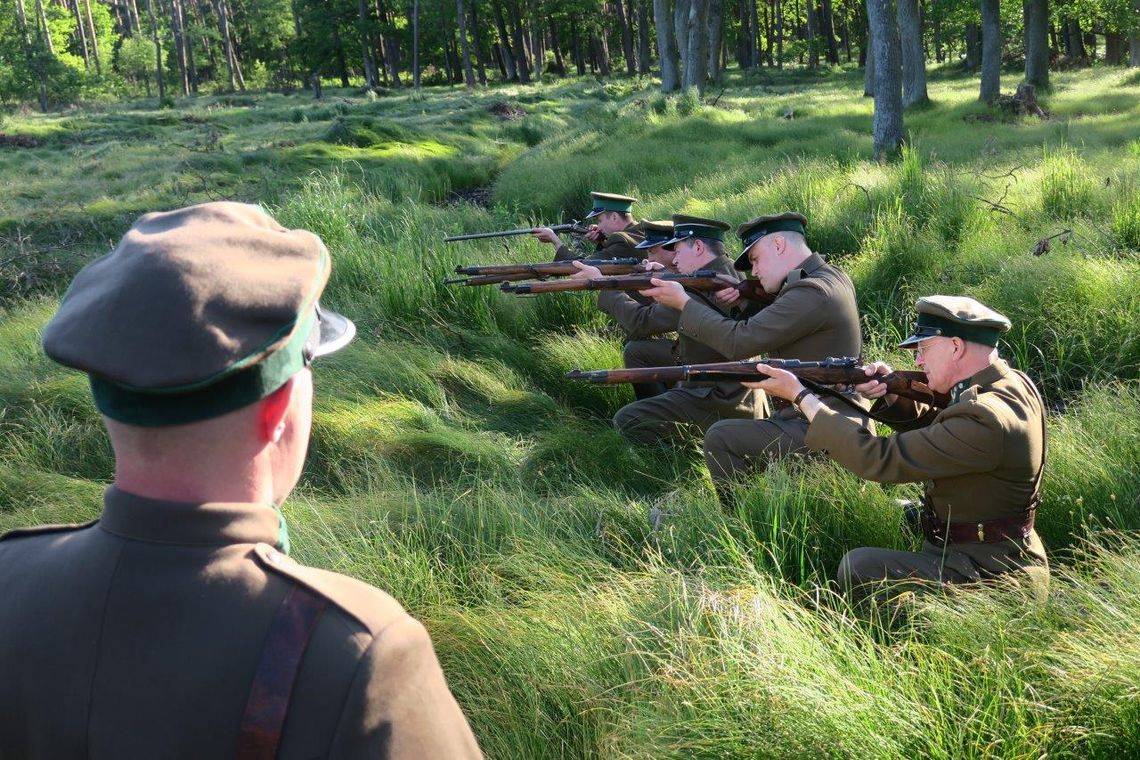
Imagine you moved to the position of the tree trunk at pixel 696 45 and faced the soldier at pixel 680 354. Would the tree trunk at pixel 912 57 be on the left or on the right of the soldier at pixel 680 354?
left

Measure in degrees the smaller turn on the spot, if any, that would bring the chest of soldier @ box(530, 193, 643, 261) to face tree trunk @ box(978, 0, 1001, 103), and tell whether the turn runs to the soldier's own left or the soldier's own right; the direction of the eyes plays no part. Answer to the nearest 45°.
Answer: approximately 135° to the soldier's own right

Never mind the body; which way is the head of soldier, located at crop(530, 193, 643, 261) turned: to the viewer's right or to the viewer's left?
to the viewer's left

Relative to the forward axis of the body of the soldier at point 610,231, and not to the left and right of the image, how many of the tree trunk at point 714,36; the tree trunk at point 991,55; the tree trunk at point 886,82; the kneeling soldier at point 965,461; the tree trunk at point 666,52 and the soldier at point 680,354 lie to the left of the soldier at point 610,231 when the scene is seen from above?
2

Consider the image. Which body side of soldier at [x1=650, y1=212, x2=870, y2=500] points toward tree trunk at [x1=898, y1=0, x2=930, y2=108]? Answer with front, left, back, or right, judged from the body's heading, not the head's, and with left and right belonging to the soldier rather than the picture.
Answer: right

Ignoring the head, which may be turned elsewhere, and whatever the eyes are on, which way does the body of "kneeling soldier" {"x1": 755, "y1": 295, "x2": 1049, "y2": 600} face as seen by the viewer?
to the viewer's left

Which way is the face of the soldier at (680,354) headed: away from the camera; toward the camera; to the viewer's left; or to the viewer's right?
to the viewer's left

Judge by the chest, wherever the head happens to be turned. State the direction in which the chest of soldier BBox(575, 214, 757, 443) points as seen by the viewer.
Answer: to the viewer's left

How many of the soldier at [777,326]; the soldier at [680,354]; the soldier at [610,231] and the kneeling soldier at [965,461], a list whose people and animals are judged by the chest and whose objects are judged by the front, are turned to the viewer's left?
4

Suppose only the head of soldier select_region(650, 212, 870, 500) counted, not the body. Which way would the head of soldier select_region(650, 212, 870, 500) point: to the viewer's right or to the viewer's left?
to the viewer's left

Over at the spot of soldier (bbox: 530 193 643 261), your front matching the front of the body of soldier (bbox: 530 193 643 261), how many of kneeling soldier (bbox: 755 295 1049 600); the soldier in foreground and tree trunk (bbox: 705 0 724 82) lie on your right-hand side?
1

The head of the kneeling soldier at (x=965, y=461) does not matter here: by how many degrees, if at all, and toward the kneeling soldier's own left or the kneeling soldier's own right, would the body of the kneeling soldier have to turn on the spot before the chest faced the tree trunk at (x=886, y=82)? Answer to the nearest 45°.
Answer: approximately 90° to the kneeling soldier's own right

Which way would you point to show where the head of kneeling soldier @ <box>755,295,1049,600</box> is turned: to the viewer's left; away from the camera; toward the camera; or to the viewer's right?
to the viewer's left

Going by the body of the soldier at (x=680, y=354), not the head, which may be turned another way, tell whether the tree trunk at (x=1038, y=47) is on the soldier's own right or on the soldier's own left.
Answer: on the soldier's own right

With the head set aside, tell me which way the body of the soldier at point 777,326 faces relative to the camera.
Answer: to the viewer's left

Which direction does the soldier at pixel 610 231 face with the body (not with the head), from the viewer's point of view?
to the viewer's left

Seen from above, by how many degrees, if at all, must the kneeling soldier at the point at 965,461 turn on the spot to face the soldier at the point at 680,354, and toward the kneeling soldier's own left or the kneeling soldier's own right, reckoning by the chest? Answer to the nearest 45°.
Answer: approximately 45° to the kneeling soldier's own right

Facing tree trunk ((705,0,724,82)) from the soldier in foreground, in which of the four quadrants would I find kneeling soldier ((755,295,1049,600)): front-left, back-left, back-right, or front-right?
front-right

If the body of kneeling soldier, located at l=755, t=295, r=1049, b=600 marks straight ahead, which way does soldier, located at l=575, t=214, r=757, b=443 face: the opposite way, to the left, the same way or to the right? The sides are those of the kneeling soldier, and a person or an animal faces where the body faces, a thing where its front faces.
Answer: the same way

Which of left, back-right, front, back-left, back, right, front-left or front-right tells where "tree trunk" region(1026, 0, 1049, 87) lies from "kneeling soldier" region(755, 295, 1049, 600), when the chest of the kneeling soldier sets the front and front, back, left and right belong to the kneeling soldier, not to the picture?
right

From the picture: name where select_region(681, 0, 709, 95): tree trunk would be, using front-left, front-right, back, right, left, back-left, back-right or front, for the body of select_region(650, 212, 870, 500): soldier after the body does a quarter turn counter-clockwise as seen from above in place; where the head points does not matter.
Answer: back

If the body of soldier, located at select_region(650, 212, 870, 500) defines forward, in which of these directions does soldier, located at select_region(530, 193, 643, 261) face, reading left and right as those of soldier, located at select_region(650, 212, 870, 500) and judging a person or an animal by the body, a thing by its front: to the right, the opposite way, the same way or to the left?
the same way
